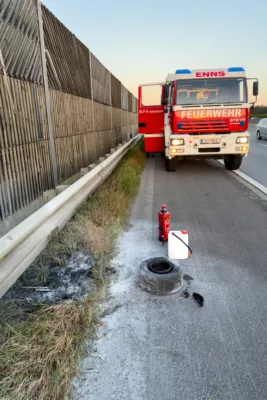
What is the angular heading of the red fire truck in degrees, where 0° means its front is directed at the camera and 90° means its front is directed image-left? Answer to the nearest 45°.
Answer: approximately 0°

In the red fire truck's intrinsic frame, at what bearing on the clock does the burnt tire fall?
The burnt tire is roughly at 12 o'clock from the red fire truck.

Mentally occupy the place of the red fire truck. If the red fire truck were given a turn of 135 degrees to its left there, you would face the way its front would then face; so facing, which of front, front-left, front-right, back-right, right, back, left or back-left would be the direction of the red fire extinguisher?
back-right

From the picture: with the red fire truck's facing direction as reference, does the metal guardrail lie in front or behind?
in front

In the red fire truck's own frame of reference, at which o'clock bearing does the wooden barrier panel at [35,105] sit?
The wooden barrier panel is roughly at 1 o'clock from the red fire truck.
